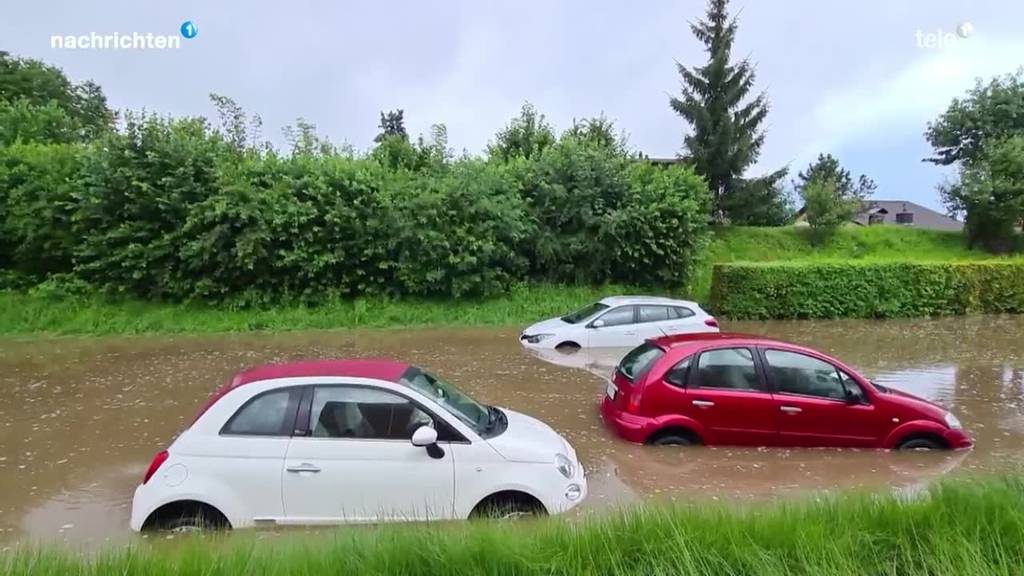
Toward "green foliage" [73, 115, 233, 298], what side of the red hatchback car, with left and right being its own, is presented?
back

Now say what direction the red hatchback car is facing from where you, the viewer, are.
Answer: facing to the right of the viewer

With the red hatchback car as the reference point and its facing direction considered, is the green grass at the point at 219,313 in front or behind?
behind

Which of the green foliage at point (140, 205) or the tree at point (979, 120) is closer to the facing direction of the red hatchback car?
the tree

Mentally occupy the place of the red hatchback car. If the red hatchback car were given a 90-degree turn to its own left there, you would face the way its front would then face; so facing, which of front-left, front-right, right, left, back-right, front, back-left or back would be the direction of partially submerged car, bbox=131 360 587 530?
back-left

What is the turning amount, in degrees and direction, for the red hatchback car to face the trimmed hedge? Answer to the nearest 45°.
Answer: approximately 90° to its left

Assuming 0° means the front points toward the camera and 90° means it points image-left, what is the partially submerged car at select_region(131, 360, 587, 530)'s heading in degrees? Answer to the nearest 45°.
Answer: approximately 270°

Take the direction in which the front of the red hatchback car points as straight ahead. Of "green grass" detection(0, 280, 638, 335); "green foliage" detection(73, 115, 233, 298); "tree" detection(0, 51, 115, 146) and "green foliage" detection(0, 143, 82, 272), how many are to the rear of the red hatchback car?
4

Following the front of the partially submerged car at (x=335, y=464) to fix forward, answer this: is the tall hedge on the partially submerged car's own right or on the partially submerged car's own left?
on the partially submerged car's own left
